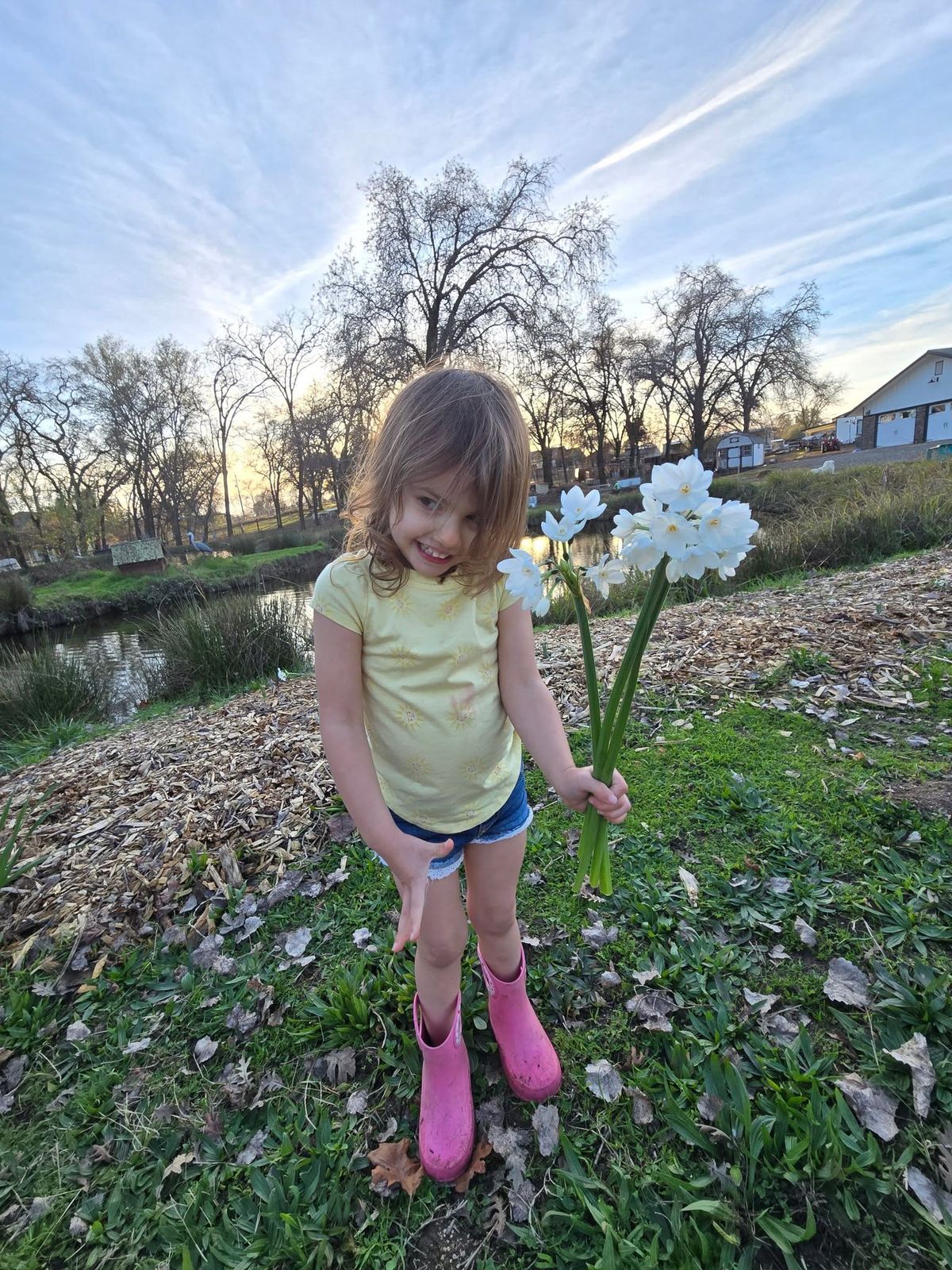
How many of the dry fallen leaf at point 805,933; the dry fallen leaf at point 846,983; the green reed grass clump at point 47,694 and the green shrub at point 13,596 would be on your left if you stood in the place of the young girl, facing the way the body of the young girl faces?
2

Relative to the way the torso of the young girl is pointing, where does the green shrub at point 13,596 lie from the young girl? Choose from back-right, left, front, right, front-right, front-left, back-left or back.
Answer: back-right

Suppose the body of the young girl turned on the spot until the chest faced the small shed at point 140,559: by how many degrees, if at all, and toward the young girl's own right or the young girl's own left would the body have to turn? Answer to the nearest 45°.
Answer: approximately 135° to the young girl's own right

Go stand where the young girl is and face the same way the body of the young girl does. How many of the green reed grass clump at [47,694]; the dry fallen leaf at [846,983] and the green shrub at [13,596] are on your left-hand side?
1

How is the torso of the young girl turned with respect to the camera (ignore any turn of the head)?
toward the camera

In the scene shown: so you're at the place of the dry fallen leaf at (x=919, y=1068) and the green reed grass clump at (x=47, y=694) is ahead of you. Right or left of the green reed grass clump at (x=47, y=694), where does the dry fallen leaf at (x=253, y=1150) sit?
left

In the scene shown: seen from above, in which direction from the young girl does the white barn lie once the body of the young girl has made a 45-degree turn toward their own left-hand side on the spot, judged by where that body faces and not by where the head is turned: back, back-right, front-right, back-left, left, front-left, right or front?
left

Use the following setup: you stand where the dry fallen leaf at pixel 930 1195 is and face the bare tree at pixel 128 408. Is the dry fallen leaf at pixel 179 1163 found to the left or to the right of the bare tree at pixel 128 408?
left
